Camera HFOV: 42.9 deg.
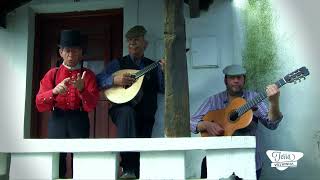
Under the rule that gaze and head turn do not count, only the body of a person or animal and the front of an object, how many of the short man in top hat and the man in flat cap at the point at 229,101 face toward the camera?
2

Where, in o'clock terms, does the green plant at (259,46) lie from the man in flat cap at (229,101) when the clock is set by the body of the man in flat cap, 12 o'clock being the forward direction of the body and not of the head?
The green plant is roughly at 7 o'clock from the man in flat cap.

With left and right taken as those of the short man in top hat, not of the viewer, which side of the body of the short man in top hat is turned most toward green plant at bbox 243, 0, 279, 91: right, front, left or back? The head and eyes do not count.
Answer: left

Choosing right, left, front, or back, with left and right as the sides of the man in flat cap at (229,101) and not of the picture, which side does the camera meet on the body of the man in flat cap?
front

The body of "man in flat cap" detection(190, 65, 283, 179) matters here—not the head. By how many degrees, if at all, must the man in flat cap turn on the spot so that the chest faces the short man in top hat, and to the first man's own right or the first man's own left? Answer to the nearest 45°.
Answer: approximately 45° to the first man's own right

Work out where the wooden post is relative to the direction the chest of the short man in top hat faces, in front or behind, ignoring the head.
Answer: in front

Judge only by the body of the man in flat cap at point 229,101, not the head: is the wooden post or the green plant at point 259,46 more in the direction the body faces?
the wooden post

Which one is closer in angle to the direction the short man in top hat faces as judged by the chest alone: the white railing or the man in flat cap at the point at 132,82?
the white railing

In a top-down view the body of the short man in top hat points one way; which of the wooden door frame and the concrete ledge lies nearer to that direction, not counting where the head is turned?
the concrete ledge

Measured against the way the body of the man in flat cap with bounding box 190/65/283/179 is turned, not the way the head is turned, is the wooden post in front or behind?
in front

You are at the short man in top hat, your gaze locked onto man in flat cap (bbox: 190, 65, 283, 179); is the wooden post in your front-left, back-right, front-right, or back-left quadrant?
front-right
